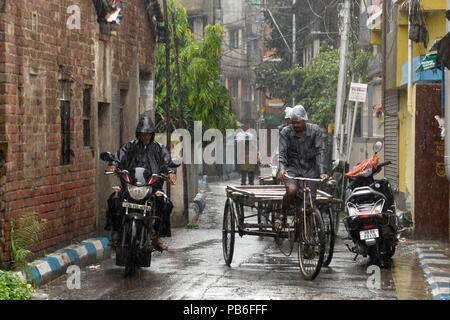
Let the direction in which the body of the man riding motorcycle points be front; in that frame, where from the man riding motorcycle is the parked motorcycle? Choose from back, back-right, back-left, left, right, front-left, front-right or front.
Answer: left

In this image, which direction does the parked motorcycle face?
away from the camera

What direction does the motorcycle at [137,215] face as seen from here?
toward the camera

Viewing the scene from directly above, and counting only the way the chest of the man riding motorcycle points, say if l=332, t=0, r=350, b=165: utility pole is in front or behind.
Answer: behind

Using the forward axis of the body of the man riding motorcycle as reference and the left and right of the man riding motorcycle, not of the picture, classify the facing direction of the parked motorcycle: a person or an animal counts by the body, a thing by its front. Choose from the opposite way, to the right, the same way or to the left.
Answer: the opposite way

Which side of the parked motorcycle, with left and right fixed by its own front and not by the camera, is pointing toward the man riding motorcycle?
left

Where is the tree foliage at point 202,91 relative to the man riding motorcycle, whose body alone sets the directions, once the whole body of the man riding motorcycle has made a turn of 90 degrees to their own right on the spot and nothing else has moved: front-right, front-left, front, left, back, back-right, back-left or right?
right

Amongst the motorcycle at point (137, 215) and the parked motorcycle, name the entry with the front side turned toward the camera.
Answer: the motorcycle

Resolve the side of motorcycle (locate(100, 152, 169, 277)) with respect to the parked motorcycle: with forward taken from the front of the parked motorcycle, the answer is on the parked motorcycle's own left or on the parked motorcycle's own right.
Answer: on the parked motorcycle's own left

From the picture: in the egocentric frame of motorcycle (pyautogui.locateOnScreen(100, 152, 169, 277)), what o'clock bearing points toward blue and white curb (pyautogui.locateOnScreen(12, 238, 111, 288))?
The blue and white curb is roughly at 4 o'clock from the motorcycle.

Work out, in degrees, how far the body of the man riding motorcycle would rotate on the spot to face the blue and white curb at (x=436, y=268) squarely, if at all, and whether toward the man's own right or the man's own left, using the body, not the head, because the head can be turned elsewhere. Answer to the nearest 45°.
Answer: approximately 90° to the man's own left

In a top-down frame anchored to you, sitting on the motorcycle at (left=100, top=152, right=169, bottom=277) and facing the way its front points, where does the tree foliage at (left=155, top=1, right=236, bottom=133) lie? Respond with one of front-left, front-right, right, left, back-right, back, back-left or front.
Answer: back

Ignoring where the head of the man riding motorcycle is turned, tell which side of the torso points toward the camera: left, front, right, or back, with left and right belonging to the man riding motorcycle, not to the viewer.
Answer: front
